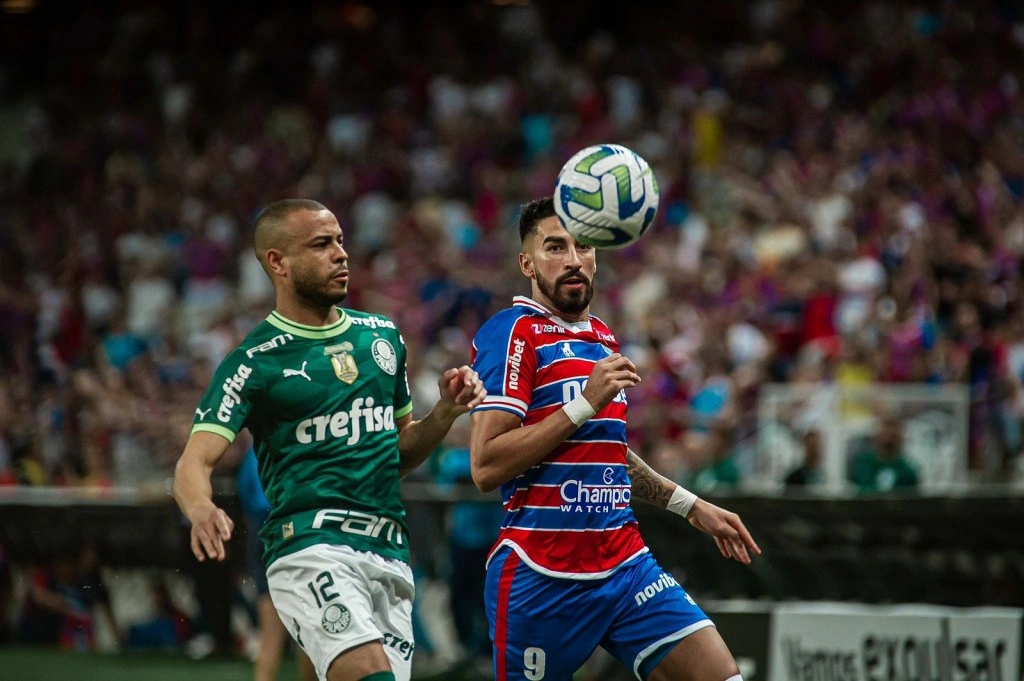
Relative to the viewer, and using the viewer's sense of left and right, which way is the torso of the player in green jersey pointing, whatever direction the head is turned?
facing the viewer and to the right of the viewer

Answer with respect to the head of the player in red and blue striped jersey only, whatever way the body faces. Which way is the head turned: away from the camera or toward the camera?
toward the camera

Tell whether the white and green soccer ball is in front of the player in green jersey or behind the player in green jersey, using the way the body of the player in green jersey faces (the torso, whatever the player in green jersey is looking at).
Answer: in front

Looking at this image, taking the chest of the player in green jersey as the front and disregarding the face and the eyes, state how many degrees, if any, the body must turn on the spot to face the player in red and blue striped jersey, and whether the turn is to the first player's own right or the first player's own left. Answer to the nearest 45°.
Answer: approximately 45° to the first player's own left

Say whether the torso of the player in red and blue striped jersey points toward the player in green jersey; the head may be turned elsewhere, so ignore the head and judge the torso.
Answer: no

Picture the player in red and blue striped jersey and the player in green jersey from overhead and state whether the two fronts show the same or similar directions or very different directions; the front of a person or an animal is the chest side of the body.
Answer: same or similar directions

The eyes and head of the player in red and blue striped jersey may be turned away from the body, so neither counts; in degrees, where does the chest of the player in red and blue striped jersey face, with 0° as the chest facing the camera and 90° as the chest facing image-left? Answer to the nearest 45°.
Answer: approximately 315°

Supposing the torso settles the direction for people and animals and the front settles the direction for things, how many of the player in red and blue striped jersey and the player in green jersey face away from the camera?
0
